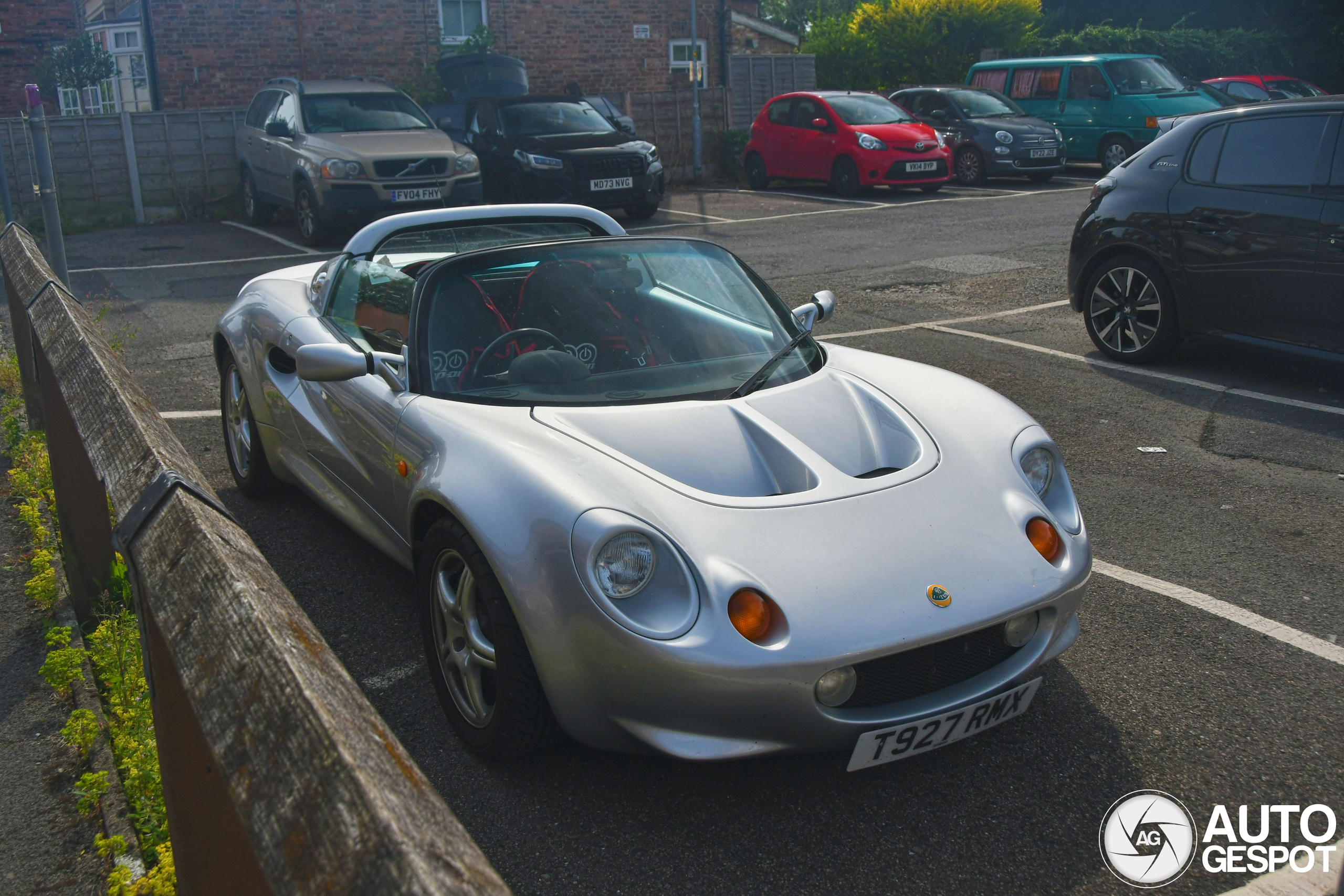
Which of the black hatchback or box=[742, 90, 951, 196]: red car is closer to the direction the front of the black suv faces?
the black hatchback

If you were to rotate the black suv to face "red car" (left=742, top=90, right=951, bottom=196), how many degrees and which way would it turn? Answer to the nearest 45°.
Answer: approximately 90° to its left

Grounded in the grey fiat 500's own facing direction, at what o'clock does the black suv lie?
The black suv is roughly at 3 o'clock from the grey fiat 500.

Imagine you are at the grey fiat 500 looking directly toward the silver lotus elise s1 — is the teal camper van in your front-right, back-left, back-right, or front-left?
back-left

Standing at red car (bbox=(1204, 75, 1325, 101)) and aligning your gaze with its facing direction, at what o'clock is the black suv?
The black suv is roughly at 3 o'clock from the red car.

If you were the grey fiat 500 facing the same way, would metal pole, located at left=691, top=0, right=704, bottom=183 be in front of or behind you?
behind

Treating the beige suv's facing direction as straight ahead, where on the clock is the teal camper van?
The teal camper van is roughly at 10 o'clock from the beige suv.

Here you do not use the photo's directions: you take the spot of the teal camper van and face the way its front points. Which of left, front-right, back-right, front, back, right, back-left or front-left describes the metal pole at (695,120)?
back-right
